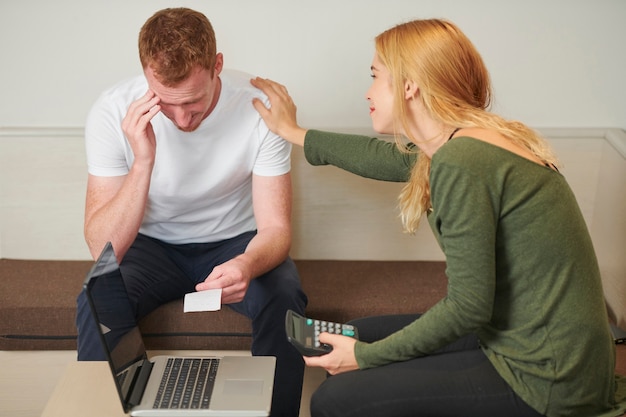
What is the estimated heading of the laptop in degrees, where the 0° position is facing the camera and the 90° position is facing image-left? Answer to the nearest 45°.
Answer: approximately 270°

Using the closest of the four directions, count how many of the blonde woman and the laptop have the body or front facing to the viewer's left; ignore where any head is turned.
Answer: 1

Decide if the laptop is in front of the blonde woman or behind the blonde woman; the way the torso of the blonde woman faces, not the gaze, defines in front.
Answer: in front

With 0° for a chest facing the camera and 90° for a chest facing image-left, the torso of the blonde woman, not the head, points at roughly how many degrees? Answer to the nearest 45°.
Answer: approximately 90°

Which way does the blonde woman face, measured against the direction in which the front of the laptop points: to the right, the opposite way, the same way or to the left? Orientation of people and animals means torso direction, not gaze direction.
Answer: the opposite way

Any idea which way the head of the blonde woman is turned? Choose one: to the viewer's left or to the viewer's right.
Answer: to the viewer's left

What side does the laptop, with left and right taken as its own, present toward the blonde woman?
front
